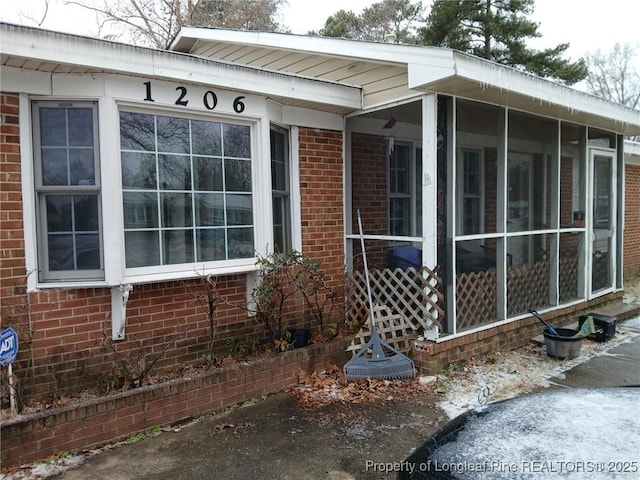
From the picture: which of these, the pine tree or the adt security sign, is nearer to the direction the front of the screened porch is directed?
the adt security sign

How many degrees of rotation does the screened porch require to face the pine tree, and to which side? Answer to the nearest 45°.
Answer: approximately 135° to its left

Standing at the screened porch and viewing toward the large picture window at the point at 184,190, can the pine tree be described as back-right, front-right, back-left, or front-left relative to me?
back-right

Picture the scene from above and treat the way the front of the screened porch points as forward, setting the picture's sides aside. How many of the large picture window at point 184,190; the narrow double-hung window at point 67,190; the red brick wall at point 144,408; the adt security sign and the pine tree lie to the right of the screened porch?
4

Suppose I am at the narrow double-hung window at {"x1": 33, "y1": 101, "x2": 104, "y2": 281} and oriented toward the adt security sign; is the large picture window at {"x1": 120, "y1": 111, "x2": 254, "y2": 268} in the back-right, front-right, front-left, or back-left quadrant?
back-left

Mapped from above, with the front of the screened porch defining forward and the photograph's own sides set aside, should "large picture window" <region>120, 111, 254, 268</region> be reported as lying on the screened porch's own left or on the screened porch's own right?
on the screened porch's own right

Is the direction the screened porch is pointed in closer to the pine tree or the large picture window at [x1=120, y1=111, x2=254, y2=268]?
the large picture window

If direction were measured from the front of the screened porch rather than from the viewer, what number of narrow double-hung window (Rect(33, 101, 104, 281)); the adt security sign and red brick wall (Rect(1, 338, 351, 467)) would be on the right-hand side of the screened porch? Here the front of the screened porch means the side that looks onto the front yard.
3

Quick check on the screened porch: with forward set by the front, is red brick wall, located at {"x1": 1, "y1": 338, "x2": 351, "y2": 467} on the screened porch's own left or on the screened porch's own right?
on the screened porch's own right

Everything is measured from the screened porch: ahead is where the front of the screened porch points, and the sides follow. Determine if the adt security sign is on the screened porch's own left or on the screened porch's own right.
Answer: on the screened porch's own right

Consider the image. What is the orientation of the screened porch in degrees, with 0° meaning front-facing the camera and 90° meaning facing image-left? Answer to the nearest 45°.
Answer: approximately 315°
